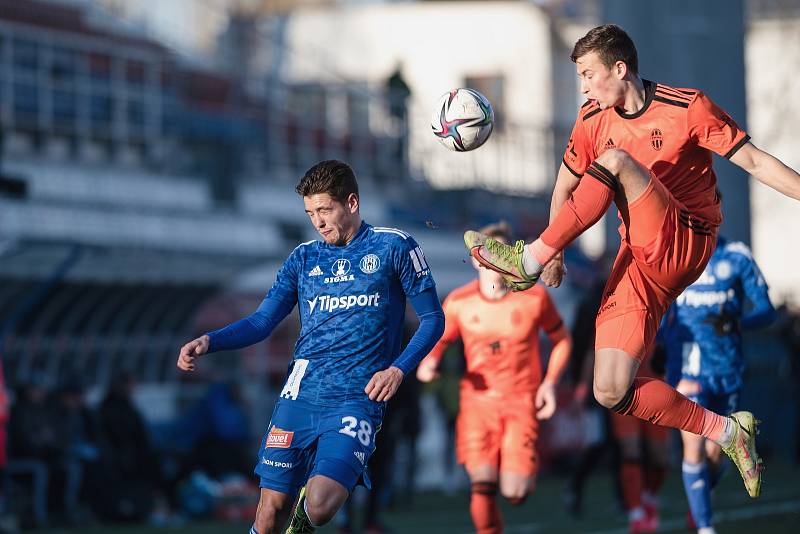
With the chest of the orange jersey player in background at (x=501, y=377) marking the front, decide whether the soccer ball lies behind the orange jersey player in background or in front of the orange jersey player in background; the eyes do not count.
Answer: in front

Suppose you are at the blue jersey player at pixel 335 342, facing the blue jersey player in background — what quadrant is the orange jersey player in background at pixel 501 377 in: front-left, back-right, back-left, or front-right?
front-left

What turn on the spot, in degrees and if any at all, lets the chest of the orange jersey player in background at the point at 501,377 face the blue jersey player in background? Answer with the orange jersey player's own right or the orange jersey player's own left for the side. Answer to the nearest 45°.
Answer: approximately 90° to the orange jersey player's own left

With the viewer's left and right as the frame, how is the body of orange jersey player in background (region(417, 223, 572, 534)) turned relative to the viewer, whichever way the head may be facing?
facing the viewer

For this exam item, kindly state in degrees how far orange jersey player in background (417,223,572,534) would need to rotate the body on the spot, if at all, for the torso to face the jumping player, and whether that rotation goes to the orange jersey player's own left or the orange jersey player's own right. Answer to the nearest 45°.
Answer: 0° — they already face them

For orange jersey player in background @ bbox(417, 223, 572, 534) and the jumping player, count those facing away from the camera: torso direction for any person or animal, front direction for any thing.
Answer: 0

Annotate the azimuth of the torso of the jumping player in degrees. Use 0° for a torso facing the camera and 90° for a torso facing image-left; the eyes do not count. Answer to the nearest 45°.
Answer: approximately 45°

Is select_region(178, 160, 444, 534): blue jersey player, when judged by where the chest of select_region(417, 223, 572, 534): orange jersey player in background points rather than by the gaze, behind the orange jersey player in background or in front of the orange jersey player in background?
in front

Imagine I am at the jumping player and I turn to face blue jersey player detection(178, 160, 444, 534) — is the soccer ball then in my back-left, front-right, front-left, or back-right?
front-right
